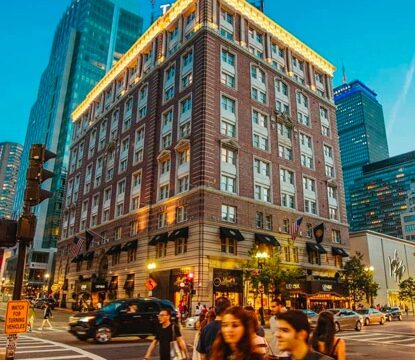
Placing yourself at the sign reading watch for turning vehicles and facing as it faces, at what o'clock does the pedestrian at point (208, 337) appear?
The pedestrian is roughly at 10 o'clock from the sign reading watch for turning vehicles.

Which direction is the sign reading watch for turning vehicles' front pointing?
toward the camera

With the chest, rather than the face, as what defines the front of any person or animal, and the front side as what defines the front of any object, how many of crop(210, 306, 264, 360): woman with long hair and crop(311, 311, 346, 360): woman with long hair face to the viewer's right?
0

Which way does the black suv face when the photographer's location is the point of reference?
facing the viewer and to the left of the viewer

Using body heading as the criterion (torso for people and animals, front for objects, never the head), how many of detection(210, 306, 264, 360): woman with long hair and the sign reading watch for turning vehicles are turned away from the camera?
0

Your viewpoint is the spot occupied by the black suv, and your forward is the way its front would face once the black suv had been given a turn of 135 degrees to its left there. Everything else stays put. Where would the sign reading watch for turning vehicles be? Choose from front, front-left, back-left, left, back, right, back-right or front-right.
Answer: right

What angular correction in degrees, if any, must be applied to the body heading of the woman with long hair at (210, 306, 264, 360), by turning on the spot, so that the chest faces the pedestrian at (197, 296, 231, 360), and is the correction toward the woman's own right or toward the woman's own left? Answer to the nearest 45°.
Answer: approximately 135° to the woman's own right
